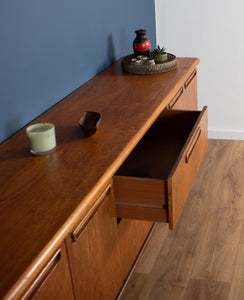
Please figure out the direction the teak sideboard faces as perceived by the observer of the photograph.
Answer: facing the viewer and to the right of the viewer
